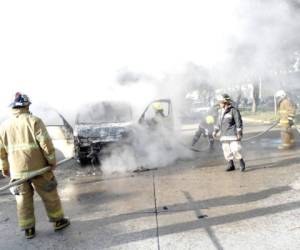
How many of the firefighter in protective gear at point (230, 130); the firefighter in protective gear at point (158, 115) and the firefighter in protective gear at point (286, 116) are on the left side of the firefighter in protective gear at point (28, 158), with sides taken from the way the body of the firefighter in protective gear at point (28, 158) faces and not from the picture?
0

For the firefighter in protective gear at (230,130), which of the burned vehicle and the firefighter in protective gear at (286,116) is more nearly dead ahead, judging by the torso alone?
the burned vehicle

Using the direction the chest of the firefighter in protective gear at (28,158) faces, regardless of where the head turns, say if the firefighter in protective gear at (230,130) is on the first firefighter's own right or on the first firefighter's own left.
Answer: on the first firefighter's own right

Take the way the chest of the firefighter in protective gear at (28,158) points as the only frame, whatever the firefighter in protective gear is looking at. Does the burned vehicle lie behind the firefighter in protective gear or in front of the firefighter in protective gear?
in front

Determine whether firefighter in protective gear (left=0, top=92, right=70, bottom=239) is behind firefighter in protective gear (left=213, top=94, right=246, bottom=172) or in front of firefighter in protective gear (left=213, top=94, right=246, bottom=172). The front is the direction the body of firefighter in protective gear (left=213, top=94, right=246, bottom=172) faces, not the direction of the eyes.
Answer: in front

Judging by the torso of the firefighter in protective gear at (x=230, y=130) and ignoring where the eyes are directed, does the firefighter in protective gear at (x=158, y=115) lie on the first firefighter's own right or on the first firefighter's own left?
on the first firefighter's own right

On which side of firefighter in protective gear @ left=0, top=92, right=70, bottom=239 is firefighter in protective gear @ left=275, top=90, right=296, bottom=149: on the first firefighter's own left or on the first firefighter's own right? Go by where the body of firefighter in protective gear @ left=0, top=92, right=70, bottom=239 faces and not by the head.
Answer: on the first firefighter's own right

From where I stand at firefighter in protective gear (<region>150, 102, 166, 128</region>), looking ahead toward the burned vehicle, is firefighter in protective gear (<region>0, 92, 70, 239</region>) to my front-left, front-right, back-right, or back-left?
front-left
